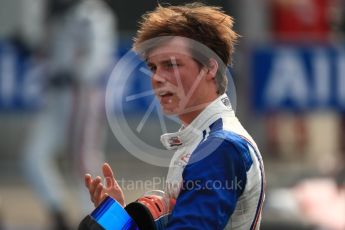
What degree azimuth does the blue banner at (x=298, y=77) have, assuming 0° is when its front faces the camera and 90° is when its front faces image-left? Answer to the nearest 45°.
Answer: approximately 0°

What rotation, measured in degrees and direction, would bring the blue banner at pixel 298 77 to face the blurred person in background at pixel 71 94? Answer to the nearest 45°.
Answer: approximately 45° to its right

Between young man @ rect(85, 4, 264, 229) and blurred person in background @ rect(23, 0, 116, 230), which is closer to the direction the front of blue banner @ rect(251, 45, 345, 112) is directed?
the young man

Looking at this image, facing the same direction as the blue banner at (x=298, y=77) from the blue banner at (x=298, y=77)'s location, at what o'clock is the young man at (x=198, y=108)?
The young man is roughly at 12 o'clock from the blue banner.

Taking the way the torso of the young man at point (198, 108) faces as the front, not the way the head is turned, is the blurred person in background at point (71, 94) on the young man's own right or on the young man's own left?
on the young man's own right
